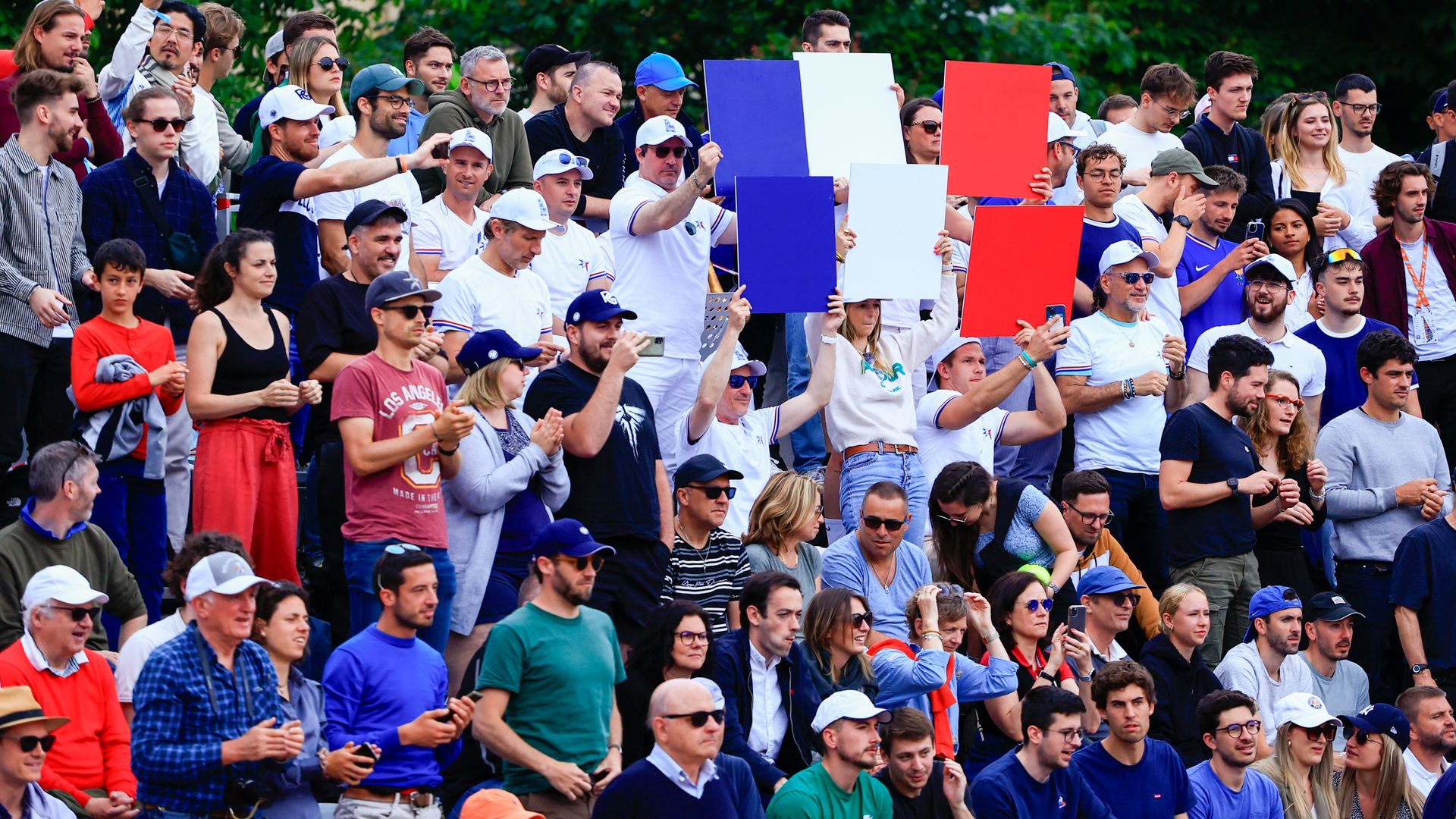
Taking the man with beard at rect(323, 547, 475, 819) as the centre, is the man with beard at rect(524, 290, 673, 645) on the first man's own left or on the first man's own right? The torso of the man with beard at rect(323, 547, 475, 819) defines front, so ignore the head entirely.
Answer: on the first man's own left

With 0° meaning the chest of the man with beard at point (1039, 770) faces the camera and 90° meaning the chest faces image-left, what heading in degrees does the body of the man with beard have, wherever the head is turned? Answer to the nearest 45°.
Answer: approximately 315°

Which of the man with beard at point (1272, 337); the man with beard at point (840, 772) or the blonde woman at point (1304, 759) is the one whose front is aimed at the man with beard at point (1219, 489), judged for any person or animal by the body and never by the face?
the man with beard at point (1272, 337)

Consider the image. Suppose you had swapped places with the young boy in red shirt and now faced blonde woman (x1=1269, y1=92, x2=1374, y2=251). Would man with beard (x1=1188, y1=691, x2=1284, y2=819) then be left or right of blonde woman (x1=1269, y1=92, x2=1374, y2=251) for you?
right

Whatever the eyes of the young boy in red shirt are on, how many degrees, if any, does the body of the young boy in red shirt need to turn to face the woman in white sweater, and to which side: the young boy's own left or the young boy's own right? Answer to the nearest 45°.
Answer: approximately 45° to the young boy's own left

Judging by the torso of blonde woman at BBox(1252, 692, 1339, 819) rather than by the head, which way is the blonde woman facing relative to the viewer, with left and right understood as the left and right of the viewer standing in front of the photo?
facing the viewer and to the right of the viewer

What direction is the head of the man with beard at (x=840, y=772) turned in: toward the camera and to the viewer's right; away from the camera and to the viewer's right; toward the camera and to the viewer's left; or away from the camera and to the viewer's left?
toward the camera and to the viewer's right

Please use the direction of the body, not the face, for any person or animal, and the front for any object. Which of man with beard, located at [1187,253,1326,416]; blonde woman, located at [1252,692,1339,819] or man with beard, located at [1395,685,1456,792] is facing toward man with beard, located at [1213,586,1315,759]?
man with beard, located at [1187,253,1326,416]

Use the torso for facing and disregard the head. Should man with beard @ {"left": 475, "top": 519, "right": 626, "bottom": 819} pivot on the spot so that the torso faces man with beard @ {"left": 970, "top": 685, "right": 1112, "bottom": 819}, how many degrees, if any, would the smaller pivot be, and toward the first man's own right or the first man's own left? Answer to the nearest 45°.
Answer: approximately 45° to the first man's own left

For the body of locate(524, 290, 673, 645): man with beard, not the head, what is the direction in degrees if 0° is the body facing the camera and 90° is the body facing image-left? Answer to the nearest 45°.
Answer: approximately 315°

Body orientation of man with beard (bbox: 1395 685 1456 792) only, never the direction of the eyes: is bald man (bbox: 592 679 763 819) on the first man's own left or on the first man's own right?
on the first man's own right

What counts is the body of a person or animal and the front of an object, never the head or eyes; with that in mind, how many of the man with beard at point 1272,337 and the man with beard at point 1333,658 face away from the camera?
0

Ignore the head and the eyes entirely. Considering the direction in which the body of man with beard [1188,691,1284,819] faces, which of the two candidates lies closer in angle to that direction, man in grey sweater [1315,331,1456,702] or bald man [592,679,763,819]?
the bald man

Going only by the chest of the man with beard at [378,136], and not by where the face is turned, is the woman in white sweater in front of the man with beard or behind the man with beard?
in front
